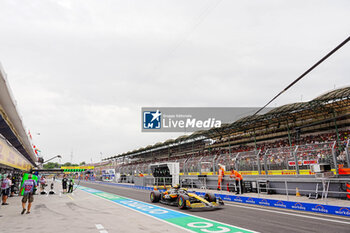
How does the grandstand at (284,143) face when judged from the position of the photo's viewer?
facing the viewer and to the left of the viewer

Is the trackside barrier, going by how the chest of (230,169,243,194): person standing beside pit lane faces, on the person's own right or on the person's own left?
on the person's own left

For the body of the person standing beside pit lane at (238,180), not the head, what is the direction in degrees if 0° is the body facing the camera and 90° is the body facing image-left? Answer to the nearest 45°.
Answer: approximately 90°

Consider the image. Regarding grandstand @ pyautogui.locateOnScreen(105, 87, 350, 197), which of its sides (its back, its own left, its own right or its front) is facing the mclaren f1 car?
front

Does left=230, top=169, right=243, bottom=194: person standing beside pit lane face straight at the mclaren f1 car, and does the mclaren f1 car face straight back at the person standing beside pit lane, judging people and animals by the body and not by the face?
no
